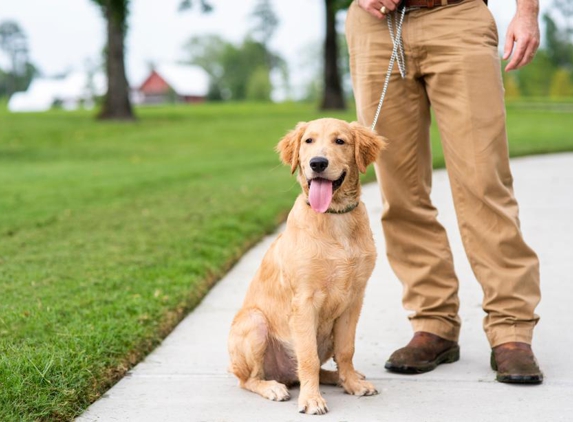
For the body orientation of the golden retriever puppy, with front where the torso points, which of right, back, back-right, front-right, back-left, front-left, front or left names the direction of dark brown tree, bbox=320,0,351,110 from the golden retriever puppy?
back-left

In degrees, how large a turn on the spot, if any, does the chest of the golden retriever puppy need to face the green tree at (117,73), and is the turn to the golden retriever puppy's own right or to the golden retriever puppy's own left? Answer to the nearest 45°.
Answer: approximately 135° to the golden retriever puppy's own left

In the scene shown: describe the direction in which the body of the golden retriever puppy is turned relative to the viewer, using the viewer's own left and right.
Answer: facing the viewer and to the right of the viewer
